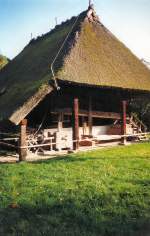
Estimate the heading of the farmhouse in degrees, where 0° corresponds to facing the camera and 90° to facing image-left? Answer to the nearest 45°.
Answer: approximately 315°
